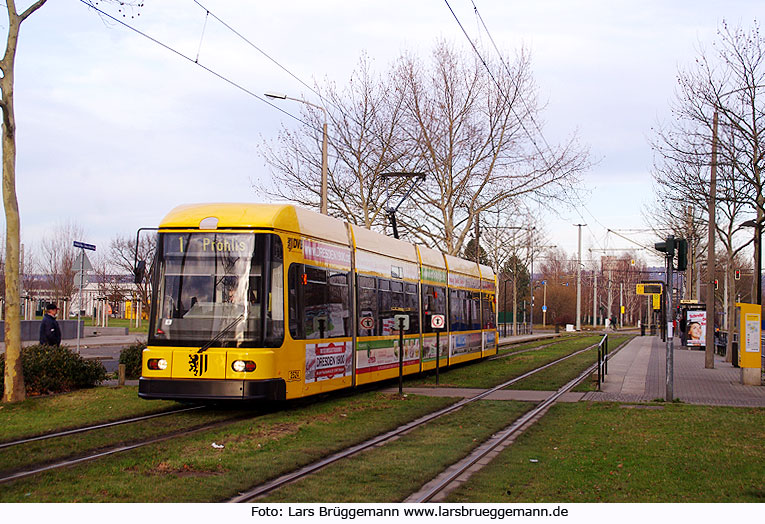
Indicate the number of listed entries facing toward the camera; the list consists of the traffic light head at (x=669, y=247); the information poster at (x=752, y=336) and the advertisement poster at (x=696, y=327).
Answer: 2

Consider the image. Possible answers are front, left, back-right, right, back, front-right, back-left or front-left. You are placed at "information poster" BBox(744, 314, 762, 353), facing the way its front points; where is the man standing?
front-right

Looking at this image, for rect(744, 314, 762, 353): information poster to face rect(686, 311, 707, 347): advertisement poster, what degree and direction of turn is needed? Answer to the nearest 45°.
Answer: approximately 180°
